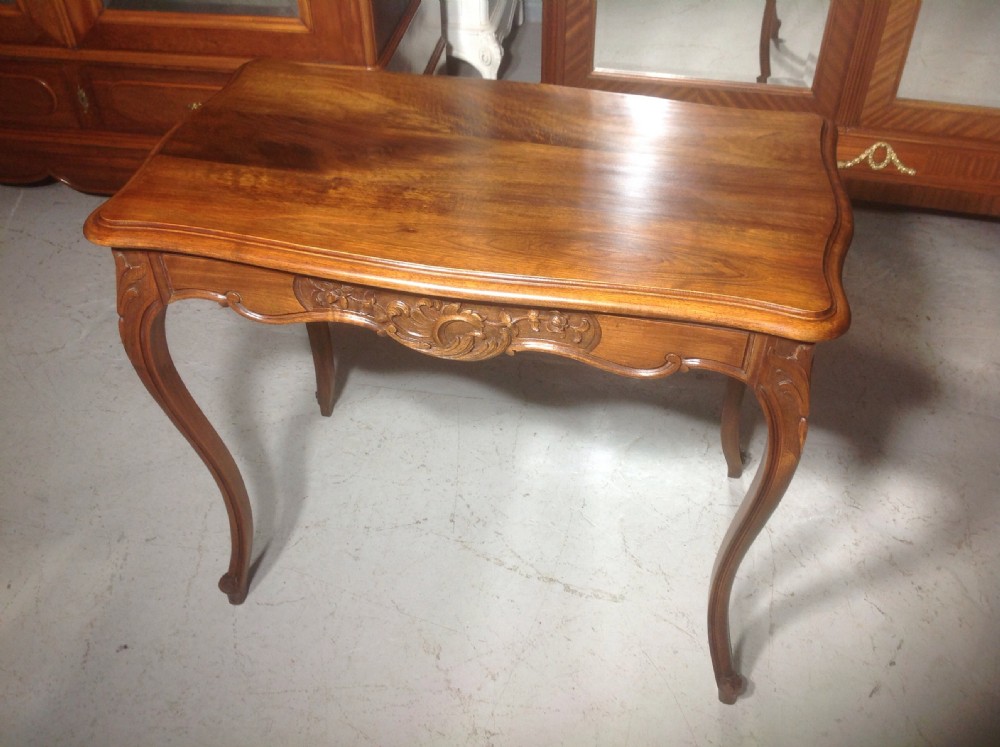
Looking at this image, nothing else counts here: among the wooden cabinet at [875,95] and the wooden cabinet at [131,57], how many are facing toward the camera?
2

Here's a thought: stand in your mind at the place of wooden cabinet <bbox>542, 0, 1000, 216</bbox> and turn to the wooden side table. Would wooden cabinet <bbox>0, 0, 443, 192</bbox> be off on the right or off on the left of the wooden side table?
right

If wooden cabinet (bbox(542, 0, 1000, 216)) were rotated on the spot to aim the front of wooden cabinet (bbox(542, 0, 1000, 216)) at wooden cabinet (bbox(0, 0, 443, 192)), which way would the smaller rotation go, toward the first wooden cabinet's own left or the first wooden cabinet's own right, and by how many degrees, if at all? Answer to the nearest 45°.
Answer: approximately 90° to the first wooden cabinet's own right

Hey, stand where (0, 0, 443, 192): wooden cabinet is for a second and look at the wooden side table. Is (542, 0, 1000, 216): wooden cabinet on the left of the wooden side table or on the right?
left

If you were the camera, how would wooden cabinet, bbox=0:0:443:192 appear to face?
facing the viewer

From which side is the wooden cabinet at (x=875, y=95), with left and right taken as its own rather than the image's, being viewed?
front

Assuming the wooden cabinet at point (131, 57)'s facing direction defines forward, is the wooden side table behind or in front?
in front

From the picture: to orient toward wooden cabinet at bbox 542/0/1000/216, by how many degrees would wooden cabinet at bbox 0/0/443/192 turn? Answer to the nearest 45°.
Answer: approximately 90° to its left

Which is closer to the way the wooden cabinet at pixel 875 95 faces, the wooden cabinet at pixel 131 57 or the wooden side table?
the wooden side table

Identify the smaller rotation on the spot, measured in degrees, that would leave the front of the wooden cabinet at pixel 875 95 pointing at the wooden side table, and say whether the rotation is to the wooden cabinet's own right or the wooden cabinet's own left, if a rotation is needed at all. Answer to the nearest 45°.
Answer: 0° — it already faces it
